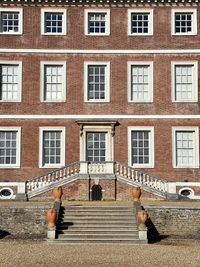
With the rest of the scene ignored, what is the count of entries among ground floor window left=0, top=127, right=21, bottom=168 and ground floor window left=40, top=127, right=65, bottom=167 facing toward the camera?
2

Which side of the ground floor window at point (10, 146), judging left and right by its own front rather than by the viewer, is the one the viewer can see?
front

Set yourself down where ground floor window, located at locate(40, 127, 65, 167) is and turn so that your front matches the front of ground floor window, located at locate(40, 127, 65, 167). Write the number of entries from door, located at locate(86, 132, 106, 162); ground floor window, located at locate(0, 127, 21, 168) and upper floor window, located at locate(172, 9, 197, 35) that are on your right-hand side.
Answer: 1

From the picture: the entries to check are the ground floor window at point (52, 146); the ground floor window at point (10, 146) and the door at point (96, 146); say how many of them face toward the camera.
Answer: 3

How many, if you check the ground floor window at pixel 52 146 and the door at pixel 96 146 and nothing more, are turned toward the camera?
2

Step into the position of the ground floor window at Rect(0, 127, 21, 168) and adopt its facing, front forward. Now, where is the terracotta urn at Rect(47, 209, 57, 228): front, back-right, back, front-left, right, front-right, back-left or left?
front

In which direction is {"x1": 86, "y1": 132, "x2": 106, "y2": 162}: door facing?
toward the camera

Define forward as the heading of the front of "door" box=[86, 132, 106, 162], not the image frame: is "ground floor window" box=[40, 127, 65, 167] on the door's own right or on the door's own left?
on the door's own right

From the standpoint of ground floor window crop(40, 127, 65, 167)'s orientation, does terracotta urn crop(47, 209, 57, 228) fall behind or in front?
in front

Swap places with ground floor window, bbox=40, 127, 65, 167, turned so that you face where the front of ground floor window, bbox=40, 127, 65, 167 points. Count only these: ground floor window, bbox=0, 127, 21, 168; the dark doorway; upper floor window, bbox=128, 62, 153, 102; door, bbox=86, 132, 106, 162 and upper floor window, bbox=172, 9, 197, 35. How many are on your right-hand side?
1

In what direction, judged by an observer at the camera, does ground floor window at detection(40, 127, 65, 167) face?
facing the viewer
